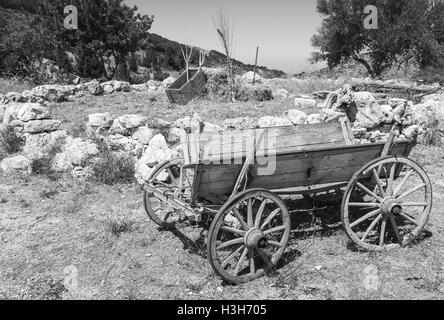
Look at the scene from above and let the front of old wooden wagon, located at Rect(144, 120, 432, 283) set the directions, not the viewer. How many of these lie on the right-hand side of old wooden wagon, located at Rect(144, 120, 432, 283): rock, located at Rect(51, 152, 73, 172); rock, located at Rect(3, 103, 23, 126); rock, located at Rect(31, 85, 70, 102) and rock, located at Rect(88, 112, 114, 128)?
4

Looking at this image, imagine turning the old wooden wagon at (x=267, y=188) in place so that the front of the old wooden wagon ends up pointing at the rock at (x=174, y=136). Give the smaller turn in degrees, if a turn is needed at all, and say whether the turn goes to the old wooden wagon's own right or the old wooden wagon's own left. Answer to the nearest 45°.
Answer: approximately 90° to the old wooden wagon's own right

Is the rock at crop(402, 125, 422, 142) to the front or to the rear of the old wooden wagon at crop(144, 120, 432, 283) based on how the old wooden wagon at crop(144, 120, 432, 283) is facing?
to the rear

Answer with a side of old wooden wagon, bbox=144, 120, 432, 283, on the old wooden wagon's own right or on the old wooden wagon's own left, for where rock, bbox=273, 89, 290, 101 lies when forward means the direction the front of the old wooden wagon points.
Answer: on the old wooden wagon's own right

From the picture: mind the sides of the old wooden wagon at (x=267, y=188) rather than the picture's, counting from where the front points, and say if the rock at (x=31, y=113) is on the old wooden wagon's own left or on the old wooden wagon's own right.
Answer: on the old wooden wagon's own right

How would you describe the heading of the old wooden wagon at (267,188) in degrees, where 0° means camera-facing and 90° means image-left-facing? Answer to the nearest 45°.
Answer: approximately 45°

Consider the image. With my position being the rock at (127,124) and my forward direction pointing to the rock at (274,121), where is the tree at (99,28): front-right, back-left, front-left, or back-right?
back-left

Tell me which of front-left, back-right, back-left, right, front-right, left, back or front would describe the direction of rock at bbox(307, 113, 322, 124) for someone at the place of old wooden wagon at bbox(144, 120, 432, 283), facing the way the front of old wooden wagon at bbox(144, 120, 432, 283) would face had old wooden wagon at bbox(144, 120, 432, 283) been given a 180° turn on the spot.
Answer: front-left

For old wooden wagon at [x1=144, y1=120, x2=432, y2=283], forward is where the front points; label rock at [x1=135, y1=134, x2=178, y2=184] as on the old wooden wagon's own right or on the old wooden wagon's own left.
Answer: on the old wooden wagon's own right

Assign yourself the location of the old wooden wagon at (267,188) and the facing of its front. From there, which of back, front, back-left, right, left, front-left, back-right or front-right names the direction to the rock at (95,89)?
right

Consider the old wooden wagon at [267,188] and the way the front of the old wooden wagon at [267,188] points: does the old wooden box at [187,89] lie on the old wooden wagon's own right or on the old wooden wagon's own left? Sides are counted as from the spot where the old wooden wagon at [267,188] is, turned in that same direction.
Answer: on the old wooden wagon's own right

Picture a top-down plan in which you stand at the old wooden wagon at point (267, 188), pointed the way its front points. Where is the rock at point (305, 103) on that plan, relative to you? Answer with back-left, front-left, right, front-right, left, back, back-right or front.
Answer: back-right
